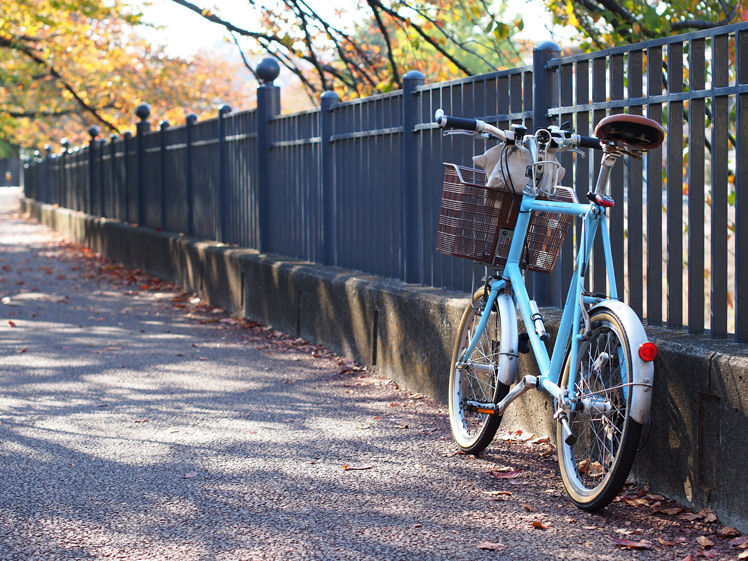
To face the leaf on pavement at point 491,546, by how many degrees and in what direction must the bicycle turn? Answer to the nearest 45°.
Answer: approximately 135° to its left

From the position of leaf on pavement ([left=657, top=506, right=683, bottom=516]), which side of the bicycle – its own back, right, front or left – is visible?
back

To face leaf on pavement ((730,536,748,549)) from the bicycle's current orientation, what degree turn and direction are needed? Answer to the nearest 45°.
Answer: approximately 180°

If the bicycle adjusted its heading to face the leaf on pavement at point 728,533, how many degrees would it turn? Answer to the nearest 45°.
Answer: approximately 180°

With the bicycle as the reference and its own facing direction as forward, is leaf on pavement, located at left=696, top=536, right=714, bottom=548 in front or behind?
behind

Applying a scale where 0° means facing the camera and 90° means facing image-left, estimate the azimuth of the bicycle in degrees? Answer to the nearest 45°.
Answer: approximately 135°

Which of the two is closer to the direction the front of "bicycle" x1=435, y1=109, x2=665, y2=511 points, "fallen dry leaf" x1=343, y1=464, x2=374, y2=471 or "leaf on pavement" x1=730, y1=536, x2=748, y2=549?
the fallen dry leaf

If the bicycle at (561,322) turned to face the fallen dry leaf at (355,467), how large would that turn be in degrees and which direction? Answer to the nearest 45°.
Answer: approximately 45° to its left
